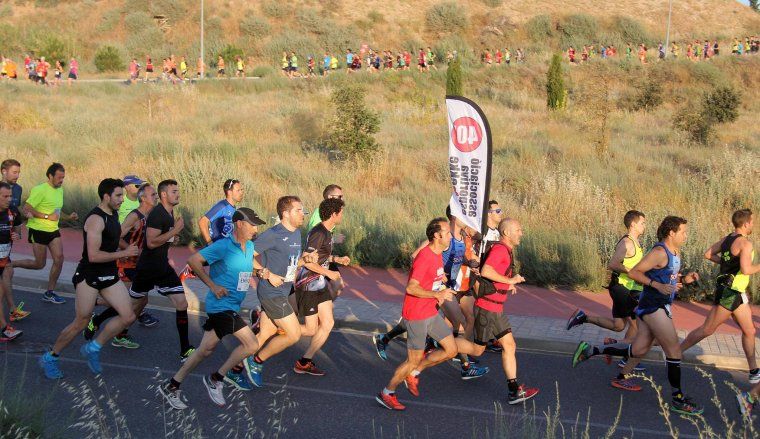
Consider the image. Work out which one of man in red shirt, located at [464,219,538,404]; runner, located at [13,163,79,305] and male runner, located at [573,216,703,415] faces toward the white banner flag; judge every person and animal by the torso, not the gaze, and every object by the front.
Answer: the runner

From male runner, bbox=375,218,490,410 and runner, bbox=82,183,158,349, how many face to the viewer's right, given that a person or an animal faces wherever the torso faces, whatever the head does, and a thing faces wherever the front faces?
2

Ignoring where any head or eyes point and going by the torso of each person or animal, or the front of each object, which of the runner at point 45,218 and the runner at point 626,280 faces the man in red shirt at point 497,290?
the runner at point 45,218

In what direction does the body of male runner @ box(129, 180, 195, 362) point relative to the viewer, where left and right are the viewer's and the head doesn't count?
facing to the right of the viewer

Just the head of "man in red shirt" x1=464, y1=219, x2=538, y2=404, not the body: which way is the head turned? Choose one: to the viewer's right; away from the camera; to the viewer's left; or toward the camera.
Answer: to the viewer's right

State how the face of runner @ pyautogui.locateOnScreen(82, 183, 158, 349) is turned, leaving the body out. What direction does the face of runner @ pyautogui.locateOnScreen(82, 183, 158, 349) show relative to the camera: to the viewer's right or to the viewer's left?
to the viewer's right

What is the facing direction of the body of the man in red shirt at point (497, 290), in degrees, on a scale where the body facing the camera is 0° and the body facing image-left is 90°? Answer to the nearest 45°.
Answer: approximately 270°

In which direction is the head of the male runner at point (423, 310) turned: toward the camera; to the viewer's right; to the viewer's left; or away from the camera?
to the viewer's right

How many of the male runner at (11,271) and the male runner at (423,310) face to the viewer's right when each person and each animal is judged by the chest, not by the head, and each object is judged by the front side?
2

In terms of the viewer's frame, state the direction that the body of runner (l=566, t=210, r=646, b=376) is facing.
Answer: to the viewer's right

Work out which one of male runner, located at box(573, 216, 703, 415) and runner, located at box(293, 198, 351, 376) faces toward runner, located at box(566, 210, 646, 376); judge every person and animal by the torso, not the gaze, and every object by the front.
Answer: runner, located at box(293, 198, 351, 376)

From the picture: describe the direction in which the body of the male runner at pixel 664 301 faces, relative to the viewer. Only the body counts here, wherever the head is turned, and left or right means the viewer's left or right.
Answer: facing to the right of the viewer

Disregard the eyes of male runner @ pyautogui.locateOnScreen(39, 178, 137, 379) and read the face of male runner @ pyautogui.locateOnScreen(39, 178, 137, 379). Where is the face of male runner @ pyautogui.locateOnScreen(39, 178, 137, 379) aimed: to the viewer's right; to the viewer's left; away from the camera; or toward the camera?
to the viewer's right

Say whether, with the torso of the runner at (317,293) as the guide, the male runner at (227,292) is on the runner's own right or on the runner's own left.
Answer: on the runner's own right

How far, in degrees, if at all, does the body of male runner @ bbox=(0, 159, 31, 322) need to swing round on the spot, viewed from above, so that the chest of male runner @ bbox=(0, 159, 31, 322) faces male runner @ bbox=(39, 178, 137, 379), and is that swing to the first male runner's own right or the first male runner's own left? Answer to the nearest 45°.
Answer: approximately 90° to the first male runner's own right

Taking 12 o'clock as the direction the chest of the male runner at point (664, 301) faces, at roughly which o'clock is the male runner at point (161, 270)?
the male runner at point (161, 270) is roughly at 6 o'clock from the male runner at point (664, 301).

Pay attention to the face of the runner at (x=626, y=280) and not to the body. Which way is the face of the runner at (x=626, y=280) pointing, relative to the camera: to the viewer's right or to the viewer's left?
to the viewer's right

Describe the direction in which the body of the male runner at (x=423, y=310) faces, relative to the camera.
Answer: to the viewer's right
